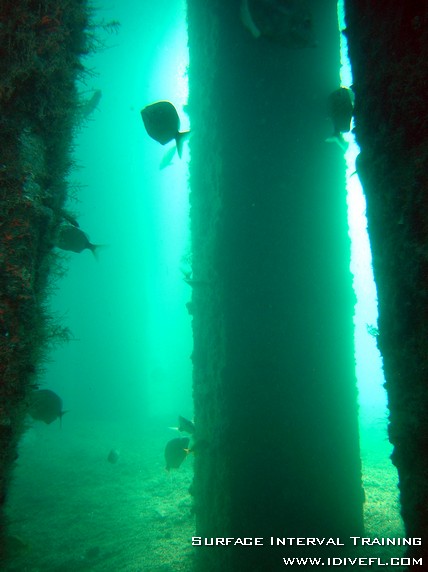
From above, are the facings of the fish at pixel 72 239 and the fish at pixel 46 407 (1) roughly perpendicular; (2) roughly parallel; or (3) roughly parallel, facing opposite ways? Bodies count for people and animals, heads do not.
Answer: roughly parallel

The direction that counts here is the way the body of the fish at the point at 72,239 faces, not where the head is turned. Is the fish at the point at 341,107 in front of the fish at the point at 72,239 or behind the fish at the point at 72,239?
behind

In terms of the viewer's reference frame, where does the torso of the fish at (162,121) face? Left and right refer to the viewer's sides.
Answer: facing to the left of the viewer

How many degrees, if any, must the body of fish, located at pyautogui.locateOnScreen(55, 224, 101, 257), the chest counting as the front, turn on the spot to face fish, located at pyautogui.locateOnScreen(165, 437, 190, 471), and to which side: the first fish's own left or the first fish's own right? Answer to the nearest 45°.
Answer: approximately 135° to the first fish's own right

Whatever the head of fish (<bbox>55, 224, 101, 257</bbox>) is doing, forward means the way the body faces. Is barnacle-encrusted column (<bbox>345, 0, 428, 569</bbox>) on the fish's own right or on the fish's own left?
on the fish's own left

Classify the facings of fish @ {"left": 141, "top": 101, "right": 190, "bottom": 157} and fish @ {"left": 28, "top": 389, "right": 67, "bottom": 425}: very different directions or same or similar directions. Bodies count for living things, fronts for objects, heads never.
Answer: same or similar directions

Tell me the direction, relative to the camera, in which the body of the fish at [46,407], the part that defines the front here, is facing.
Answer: to the viewer's left

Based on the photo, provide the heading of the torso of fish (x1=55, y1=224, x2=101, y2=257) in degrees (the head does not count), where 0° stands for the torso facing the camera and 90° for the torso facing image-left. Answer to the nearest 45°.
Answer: approximately 90°
